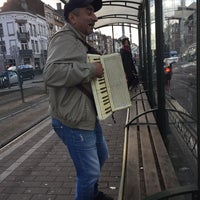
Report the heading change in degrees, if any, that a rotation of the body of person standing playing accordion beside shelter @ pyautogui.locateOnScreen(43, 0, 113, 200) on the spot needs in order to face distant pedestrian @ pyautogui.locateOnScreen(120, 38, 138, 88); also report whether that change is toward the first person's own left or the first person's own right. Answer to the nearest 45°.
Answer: approximately 90° to the first person's own left

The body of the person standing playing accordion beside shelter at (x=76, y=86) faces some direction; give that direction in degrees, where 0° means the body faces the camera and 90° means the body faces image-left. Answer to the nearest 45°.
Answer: approximately 270°

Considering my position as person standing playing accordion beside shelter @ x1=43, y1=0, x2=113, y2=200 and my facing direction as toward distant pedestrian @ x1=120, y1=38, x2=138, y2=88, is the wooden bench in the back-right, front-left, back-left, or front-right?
front-right
